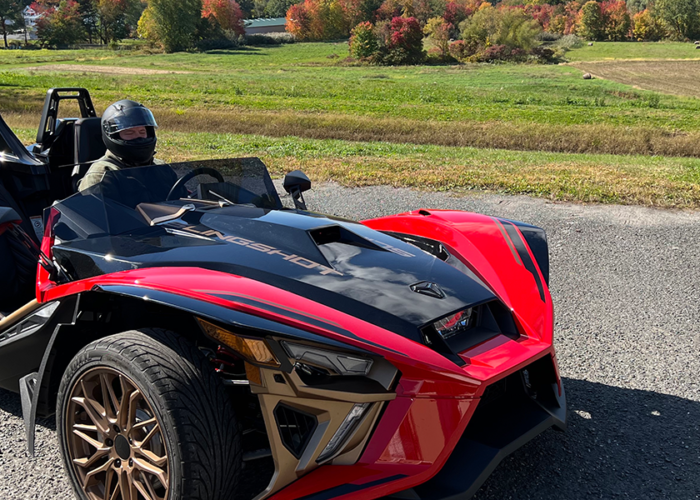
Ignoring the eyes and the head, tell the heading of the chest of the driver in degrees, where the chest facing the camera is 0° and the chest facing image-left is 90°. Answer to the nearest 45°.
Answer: approximately 315°

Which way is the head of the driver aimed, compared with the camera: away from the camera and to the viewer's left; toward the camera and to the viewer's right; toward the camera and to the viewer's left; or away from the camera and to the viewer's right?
toward the camera and to the viewer's right
